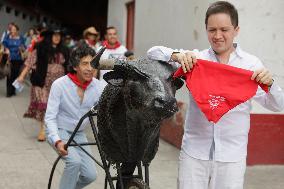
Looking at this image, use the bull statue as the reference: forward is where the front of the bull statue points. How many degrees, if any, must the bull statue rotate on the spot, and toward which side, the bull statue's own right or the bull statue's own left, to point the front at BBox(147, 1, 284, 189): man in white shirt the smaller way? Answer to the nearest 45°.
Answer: approximately 45° to the bull statue's own left

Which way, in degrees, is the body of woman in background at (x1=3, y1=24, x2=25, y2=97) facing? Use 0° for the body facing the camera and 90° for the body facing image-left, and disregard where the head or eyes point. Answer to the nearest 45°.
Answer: approximately 0°

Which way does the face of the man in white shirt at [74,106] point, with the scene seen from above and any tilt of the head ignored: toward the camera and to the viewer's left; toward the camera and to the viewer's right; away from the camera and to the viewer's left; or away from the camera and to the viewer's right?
toward the camera and to the viewer's right

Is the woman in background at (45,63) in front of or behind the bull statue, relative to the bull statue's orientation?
behind

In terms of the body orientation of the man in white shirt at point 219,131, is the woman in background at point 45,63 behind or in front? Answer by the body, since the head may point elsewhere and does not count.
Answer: behind

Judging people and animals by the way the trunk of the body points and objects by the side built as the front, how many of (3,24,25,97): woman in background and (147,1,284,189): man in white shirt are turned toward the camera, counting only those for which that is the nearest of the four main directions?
2

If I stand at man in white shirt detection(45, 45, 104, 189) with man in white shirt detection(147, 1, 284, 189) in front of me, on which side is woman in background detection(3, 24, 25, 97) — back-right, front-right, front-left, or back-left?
back-left

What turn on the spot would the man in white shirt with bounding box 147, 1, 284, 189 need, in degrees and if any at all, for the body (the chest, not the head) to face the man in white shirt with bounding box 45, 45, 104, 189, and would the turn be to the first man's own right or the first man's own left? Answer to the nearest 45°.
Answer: approximately 135° to the first man's own right

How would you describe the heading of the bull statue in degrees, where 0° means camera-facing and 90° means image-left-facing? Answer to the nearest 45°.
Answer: approximately 315°
